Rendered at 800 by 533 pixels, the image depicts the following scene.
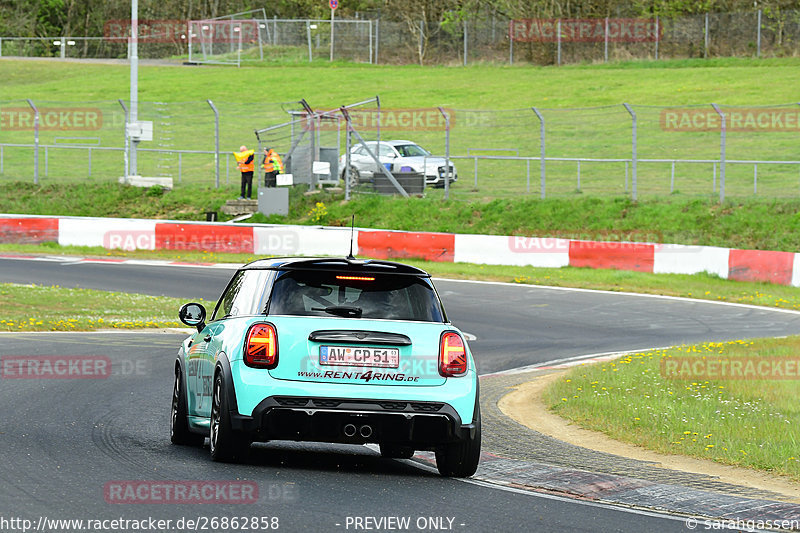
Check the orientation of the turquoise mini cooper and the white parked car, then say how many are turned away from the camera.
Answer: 1

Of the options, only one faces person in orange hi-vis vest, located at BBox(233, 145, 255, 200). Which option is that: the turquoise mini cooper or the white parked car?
the turquoise mini cooper

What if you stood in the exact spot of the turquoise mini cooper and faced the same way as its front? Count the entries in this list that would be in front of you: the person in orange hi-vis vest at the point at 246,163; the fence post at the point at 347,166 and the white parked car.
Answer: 3

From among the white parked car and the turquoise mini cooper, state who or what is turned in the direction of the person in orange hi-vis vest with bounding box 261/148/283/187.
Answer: the turquoise mini cooper

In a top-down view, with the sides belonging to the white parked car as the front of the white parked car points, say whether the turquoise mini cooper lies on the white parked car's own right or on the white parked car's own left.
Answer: on the white parked car's own right

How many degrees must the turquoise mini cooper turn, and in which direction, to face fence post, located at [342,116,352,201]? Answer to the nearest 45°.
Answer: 0° — it already faces it

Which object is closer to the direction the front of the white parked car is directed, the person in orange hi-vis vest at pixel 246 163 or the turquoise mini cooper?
the turquoise mini cooper

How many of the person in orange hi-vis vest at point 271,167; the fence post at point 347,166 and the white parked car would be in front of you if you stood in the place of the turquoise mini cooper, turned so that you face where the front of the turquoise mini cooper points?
3

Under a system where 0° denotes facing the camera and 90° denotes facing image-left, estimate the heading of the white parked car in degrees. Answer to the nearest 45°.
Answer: approximately 315°

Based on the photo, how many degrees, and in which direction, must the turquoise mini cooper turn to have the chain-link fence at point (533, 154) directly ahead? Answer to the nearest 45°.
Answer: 0° — it already faces it

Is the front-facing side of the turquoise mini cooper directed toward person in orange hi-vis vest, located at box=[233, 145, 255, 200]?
yes

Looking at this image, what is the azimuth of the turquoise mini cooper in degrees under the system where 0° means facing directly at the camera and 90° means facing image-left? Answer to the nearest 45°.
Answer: approximately 180°

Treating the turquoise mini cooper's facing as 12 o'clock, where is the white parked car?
The white parked car is roughly at 12 o'clock from the turquoise mini cooper.

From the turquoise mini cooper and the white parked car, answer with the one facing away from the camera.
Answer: the turquoise mini cooper
